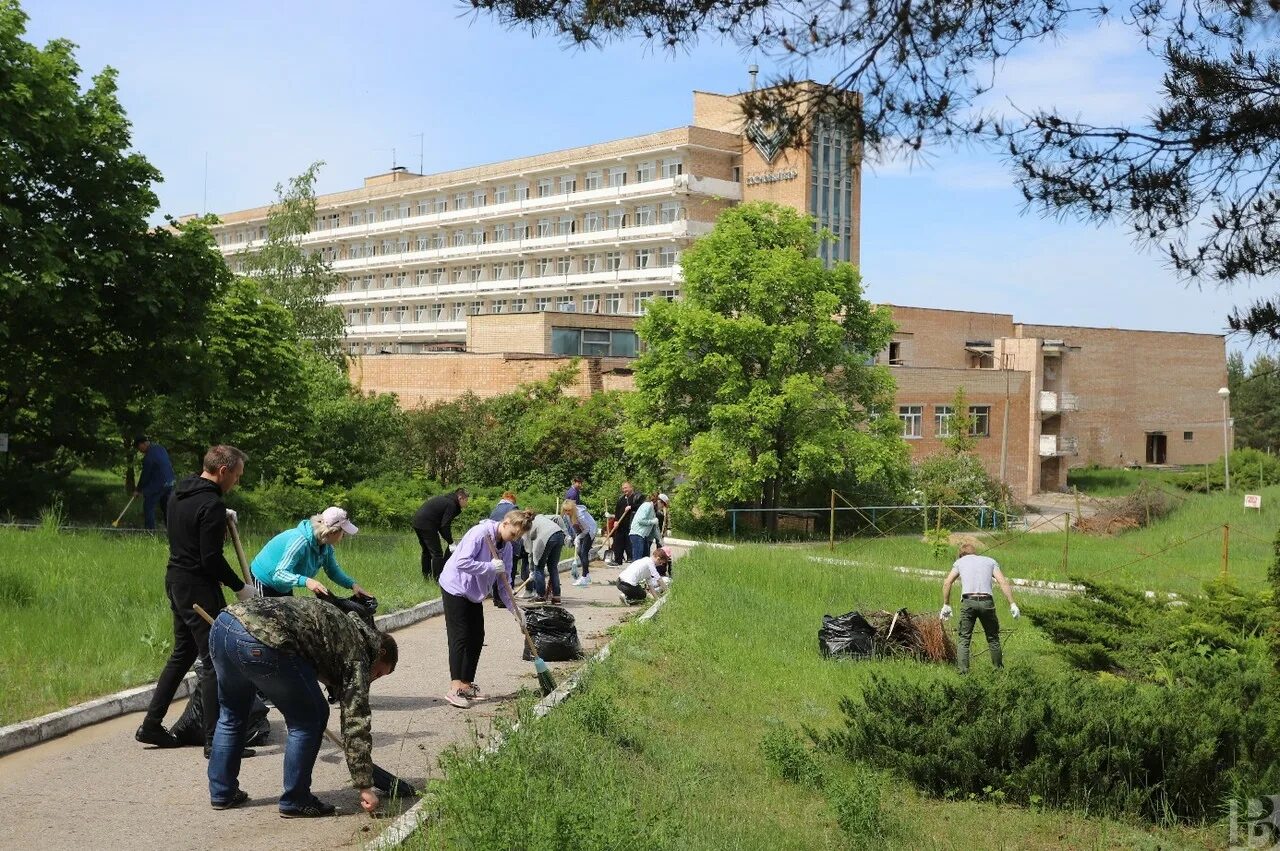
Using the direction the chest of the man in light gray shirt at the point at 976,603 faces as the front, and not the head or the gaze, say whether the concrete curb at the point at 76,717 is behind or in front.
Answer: behind

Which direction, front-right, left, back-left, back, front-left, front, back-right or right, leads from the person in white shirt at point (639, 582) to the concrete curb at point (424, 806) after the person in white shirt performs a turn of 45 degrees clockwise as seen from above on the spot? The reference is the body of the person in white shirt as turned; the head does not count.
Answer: front-right

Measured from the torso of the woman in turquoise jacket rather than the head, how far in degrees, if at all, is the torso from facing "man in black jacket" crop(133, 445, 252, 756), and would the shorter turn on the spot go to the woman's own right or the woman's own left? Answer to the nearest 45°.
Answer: approximately 135° to the woman's own right

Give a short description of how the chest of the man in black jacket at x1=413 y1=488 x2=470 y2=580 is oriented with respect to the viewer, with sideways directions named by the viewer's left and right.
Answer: facing to the right of the viewer

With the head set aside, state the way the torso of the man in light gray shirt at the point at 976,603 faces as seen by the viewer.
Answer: away from the camera

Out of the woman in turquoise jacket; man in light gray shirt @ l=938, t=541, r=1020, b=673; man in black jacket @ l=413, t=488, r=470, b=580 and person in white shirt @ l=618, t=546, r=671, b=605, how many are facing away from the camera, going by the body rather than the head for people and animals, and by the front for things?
1

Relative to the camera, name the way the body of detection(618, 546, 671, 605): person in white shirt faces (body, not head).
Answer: to the viewer's right

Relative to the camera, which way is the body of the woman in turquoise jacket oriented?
to the viewer's right

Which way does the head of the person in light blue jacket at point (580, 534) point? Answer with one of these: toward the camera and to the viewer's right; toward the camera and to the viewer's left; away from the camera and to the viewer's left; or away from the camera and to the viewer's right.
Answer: toward the camera and to the viewer's left

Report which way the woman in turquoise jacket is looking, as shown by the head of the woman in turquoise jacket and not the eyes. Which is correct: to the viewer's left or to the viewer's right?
to the viewer's right

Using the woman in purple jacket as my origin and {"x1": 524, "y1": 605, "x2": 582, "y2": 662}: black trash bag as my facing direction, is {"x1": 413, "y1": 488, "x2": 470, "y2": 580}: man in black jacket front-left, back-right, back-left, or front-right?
front-left

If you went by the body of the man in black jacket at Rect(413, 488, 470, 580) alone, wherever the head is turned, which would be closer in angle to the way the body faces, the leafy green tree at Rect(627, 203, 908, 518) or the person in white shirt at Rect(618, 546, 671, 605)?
the person in white shirt

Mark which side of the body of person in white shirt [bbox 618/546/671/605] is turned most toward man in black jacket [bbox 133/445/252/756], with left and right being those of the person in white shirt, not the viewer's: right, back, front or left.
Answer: right

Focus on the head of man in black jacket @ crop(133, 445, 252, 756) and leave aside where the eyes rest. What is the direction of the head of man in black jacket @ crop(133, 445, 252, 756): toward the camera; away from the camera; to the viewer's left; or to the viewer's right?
to the viewer's right

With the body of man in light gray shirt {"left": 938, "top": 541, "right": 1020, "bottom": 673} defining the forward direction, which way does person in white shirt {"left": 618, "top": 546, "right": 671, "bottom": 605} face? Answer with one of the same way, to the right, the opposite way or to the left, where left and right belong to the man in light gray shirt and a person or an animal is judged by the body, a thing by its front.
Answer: to the right

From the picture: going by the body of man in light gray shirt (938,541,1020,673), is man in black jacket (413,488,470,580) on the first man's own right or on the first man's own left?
on the first man's own left
